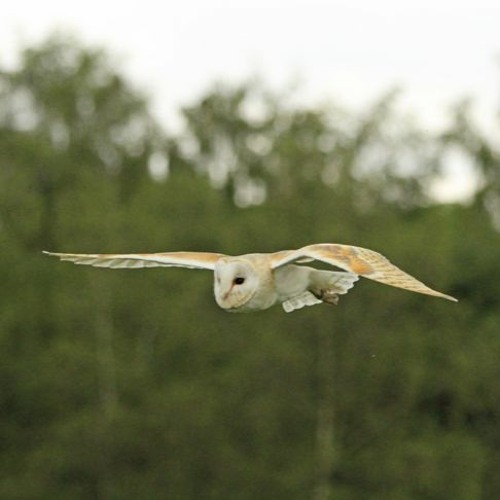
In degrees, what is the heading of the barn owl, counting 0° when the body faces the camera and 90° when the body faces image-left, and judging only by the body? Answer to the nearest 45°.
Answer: approximately 45°
